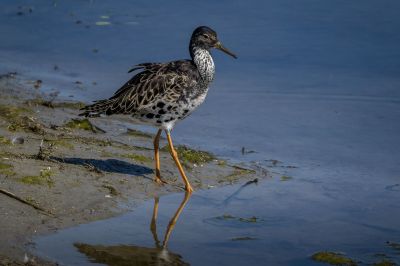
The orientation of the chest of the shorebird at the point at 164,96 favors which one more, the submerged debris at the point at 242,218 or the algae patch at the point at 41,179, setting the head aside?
the submerged debris

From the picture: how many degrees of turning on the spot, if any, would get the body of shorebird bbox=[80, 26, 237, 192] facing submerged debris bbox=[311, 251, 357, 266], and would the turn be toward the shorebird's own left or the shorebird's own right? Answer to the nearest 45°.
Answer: approximately 45° to the shorebird's own right

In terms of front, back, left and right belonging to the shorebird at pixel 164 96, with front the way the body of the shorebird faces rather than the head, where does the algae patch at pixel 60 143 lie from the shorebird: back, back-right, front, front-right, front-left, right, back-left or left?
back

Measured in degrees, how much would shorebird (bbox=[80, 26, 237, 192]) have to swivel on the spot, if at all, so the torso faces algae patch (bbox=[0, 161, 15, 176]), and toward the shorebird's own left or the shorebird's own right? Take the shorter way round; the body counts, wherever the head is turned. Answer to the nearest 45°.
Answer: approximately 135° to the shorebird's own right

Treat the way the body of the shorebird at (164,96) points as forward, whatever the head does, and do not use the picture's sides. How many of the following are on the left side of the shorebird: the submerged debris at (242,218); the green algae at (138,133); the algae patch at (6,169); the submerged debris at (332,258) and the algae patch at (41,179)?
1

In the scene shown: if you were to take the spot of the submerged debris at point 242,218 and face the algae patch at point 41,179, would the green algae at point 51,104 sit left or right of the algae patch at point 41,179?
right

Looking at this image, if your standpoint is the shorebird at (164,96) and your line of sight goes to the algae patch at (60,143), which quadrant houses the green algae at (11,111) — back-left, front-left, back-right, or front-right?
front-right

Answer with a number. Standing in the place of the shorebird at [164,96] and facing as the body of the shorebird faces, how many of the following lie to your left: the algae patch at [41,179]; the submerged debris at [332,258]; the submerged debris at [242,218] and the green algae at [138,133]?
1

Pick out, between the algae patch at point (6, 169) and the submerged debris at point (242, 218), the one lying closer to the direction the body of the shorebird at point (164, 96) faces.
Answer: the submerged debris

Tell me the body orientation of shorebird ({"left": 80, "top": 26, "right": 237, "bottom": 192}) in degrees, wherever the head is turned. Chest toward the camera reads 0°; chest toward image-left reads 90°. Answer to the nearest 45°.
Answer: approximately 270°

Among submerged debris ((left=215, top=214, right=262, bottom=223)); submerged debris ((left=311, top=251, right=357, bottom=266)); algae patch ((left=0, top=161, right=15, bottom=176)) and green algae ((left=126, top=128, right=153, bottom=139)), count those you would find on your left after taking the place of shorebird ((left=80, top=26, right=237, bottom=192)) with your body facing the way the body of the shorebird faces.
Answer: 1

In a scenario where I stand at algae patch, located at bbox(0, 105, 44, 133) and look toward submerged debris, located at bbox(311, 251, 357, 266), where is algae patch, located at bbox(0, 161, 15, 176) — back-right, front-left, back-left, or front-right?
front-right

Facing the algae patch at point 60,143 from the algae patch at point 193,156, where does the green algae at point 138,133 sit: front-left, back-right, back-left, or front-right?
front-right

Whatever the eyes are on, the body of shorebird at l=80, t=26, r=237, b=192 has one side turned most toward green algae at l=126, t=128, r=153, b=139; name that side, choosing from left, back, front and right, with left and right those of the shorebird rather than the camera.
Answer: left

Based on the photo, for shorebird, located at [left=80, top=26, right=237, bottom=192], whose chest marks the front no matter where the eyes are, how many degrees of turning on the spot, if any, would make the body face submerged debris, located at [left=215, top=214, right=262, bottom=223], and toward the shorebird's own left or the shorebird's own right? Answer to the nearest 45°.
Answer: approximately 45° to the shorebird's own right

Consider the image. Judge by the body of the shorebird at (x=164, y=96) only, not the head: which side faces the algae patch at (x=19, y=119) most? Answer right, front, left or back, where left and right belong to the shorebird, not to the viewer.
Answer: back
